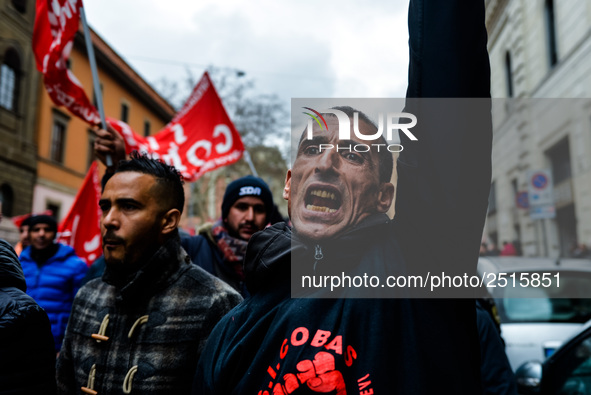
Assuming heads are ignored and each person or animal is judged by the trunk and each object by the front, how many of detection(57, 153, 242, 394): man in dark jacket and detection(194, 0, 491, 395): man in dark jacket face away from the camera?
0

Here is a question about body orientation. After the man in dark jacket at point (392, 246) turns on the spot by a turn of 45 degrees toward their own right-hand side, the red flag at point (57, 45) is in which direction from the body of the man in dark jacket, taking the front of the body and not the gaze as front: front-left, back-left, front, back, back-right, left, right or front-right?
right

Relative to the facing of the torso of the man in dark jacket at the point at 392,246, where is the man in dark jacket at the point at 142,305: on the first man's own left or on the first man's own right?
on the first man's own right

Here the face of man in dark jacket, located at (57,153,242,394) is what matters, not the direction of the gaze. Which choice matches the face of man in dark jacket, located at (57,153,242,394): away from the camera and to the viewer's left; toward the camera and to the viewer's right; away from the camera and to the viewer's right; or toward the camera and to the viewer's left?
toward the camera and to the viewer's left
